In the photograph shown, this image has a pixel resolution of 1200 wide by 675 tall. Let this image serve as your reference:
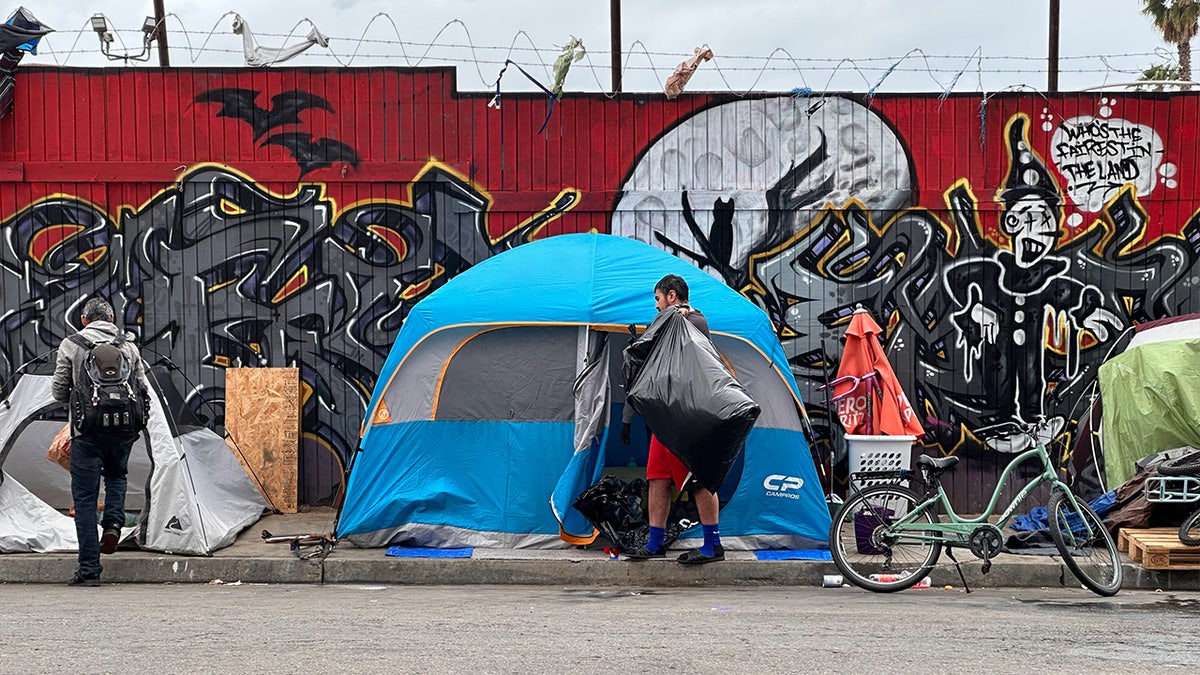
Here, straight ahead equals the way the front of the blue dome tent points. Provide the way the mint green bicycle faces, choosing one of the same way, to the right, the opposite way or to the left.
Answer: to the left

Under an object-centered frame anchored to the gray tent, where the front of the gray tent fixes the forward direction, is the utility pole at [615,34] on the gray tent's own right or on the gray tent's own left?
on the gray tent's own left

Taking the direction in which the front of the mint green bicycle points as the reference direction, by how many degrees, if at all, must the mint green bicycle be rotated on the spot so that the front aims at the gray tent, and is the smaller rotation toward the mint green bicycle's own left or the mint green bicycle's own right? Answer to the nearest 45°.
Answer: approximately 180°

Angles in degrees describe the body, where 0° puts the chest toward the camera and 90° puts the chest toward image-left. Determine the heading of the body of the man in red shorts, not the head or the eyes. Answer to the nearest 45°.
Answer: approximately 90°

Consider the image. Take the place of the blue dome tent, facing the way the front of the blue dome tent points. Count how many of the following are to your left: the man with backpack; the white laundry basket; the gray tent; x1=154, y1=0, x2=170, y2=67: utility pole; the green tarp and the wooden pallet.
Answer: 3

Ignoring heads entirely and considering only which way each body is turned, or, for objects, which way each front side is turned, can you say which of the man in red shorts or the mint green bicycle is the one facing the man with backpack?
the man in red shorts

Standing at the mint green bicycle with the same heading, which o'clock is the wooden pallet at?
The wooden pallet is roughly at 11 o'clock from the mint green bicycle.

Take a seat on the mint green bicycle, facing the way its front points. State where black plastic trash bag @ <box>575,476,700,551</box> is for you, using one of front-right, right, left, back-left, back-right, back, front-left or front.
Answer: back
